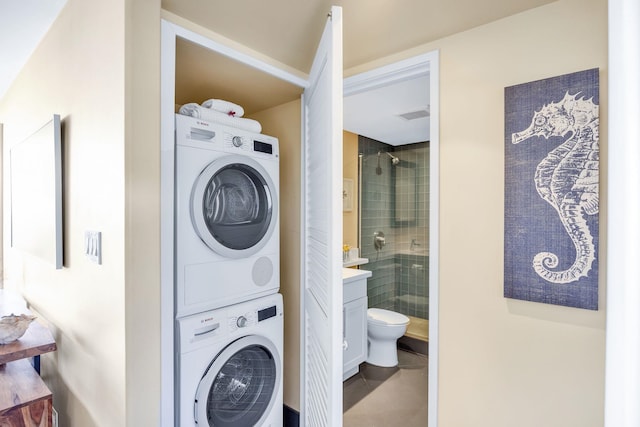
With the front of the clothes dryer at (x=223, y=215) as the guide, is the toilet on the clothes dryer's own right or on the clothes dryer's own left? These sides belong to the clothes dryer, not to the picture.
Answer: on the clothes dryer's own left

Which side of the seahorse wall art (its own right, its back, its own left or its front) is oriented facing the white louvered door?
right

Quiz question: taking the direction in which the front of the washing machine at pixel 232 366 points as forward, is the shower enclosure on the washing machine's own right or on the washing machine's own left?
on the washing machine's own left

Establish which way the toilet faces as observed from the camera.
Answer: facing the viewer and to the right of the viewer

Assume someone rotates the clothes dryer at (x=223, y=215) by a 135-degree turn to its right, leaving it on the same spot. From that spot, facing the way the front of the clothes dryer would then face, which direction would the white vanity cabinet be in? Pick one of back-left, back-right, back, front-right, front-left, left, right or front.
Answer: back-right

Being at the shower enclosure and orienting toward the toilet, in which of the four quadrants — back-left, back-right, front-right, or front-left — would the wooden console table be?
front-right

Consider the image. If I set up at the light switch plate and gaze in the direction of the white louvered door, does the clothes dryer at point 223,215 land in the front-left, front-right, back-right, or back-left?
front-left

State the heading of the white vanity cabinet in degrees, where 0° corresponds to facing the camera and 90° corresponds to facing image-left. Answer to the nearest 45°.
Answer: approximately 315°

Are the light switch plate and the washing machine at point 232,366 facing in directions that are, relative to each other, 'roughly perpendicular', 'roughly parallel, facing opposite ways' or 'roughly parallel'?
roughly perpendicular

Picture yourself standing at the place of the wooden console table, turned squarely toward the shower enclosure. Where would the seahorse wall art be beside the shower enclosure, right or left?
right

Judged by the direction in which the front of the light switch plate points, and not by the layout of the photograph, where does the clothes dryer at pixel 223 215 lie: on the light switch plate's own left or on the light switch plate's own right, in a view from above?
on the light switch plate's own left

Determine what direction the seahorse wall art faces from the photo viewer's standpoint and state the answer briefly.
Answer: facing the viewer and to the left of the viewer
